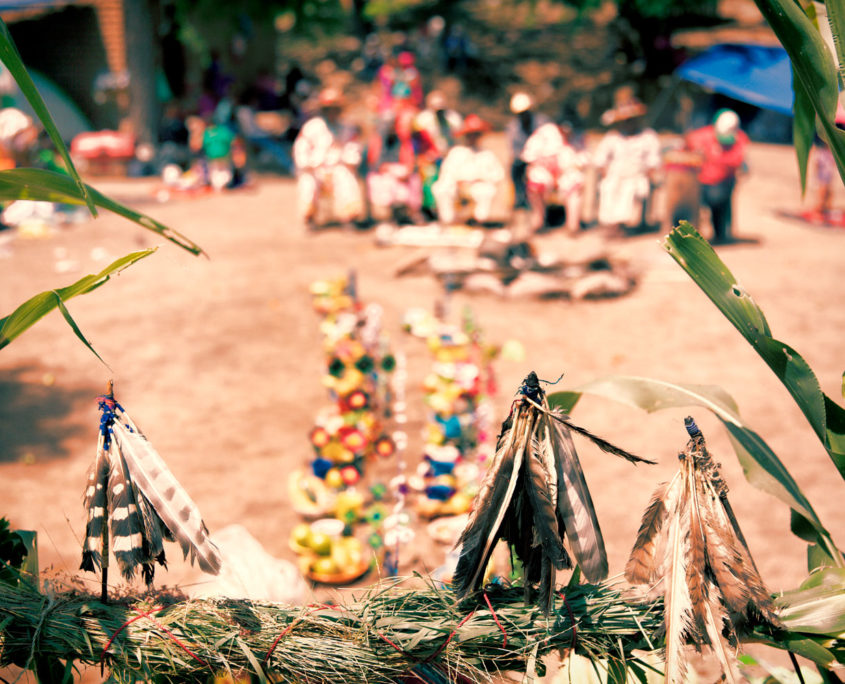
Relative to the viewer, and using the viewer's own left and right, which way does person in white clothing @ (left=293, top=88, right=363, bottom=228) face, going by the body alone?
facing the viewer

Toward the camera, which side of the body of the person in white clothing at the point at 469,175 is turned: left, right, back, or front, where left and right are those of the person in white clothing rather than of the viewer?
front

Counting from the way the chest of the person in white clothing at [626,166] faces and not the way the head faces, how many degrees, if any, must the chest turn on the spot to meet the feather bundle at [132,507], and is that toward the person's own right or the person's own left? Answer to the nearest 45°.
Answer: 0° — they already face it

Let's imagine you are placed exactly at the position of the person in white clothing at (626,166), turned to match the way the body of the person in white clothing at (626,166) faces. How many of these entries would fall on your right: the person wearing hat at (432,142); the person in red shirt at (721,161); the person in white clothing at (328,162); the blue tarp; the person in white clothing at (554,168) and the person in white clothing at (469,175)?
4

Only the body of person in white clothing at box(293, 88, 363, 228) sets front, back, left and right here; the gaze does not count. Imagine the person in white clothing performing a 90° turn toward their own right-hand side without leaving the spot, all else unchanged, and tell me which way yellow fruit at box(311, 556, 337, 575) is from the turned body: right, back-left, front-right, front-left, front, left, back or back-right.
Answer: left

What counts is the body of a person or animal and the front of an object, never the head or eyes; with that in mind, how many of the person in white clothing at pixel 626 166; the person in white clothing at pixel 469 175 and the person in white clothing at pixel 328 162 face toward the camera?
3

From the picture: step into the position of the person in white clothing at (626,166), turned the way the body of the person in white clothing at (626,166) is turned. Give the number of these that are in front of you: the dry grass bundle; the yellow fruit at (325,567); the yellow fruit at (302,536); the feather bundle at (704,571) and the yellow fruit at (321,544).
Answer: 5

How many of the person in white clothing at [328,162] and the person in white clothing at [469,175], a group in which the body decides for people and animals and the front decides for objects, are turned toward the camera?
2

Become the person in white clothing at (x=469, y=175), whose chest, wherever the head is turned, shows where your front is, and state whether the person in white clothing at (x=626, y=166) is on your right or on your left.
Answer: on your left

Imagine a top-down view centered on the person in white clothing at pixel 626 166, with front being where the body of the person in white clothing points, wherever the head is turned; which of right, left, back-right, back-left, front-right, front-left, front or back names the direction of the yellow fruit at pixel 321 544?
front

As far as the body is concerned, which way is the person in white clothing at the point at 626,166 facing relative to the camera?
toward the camera

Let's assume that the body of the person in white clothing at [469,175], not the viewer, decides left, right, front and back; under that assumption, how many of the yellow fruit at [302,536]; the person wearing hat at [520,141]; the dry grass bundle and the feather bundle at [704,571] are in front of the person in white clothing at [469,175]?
3

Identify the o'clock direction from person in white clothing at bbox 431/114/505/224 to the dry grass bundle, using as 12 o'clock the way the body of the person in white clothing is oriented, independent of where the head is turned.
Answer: The dry grass bundle is roughly at 12 o'clock from the person in white clothing.

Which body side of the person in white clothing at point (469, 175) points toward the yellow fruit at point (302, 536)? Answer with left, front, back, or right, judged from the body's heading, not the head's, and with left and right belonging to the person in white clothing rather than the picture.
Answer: front

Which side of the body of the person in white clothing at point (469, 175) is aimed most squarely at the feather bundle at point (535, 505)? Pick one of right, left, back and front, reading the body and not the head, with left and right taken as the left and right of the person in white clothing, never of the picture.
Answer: front
